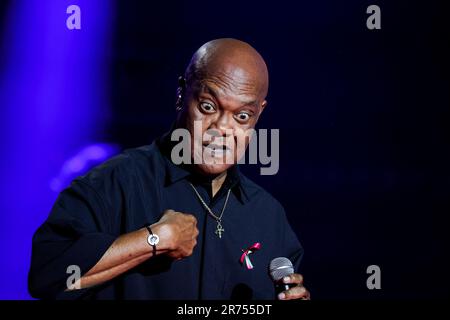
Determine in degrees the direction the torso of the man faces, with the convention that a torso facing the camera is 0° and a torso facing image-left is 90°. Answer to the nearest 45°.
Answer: approximately 315°
